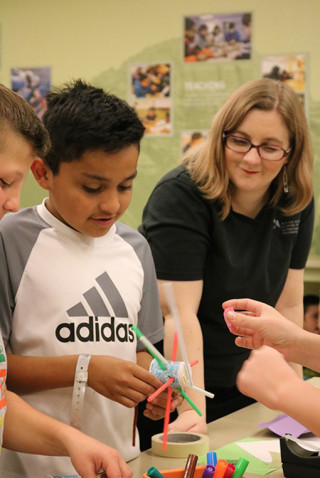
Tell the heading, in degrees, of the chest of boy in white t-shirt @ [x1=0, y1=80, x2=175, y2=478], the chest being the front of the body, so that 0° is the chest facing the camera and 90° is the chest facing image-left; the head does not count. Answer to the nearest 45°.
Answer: approximately 315°

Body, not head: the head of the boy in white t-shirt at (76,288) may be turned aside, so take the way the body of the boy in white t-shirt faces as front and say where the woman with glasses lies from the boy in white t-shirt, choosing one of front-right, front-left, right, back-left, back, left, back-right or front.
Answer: left

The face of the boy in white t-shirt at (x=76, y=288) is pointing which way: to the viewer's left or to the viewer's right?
to the viewer's right

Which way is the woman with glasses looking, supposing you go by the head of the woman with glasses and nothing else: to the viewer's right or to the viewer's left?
to the viewer's left
